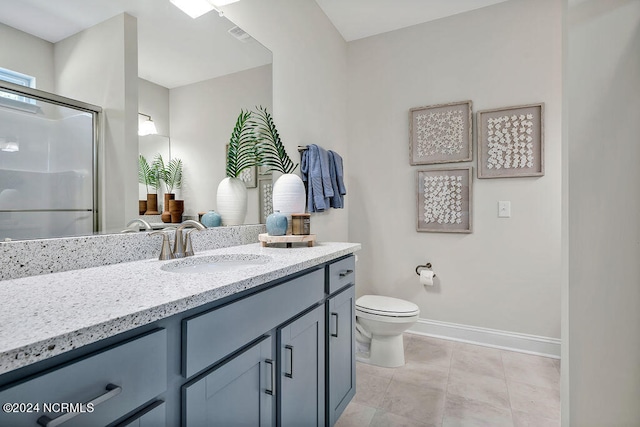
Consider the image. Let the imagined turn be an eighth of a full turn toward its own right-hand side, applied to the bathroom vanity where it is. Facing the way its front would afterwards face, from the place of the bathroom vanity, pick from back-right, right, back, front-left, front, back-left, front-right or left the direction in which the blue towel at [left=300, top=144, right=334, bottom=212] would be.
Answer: back-left

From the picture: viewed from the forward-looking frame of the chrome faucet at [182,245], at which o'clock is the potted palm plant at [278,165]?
The potted palm plant is roughly at 9 o'clock from the chrome faucet.

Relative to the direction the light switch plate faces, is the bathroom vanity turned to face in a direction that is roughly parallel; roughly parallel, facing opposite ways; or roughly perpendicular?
roughly perpendicular

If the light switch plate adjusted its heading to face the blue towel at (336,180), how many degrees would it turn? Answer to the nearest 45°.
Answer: approximately 45° to its right

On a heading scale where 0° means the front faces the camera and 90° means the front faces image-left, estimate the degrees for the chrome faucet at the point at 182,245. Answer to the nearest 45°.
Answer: approximately 315°

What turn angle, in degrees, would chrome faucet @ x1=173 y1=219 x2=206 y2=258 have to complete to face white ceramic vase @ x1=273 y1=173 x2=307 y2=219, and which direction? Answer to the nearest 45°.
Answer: approximately 90° to its left

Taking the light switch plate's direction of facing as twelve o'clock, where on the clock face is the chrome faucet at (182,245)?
The chrome faucet is roughly at 1 o'clock from the light switch plate.

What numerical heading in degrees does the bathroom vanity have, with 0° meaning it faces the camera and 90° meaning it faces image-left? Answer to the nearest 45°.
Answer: approximately 315°

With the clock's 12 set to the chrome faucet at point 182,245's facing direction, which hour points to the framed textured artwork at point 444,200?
The framed textured artwork is roughly at 10 o'clock from the chrome faucet.

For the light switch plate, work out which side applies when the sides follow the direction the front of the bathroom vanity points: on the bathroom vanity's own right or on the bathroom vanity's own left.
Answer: on the bathroom vanity's own left

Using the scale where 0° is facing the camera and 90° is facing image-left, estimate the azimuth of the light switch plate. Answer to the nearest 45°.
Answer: approximately 0°
